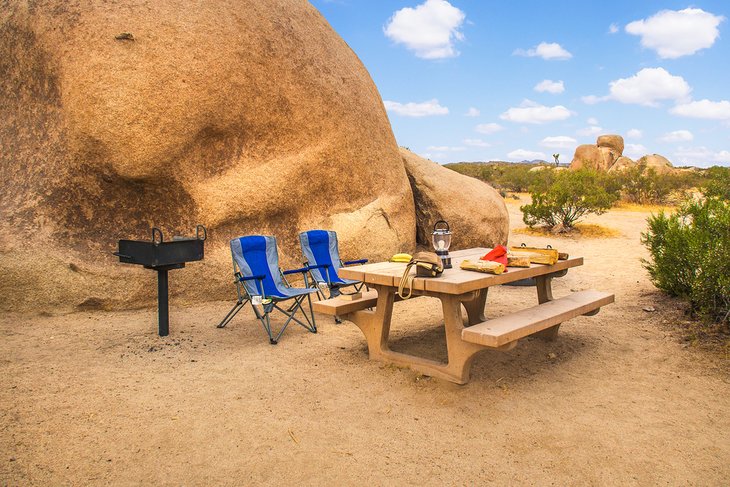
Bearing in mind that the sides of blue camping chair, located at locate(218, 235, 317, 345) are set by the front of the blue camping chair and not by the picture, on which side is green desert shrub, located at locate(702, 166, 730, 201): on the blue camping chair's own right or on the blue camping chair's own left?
on the blue camping chair's own left

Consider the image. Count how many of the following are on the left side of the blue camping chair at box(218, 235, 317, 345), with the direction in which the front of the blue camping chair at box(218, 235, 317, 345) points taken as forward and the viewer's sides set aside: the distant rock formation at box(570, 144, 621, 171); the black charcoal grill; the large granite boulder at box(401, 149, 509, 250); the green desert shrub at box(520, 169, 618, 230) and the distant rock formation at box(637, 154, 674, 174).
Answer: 4

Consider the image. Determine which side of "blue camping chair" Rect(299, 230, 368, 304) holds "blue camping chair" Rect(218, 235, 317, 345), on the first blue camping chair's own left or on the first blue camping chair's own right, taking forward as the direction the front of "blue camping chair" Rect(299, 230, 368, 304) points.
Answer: on the first blue camping chair's own right

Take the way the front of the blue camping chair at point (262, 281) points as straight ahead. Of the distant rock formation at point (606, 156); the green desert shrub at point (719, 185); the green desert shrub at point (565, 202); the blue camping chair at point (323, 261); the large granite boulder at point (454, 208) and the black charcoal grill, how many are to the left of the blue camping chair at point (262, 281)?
5

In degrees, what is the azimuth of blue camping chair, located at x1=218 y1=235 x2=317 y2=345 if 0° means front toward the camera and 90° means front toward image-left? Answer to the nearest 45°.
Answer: approximately 315°

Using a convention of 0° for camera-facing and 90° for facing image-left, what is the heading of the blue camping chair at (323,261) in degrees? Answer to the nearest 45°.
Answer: approximately 315°

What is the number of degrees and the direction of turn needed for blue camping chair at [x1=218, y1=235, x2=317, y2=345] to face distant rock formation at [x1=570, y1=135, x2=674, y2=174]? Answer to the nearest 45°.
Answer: approximately 90° to its left
